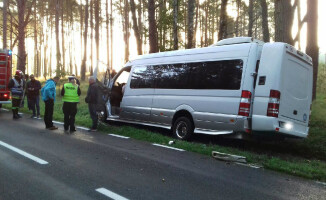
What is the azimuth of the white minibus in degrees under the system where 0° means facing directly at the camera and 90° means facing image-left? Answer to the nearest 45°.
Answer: approximately 135°

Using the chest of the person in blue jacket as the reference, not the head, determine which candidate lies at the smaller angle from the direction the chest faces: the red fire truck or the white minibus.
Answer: the white minibus

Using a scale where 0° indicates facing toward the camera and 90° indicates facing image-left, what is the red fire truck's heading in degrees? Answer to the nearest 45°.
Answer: approximately 180°

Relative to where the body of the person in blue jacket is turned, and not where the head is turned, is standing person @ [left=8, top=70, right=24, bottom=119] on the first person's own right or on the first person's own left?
on the first person's own left

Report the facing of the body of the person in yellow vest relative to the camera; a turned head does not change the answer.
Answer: away from the camera

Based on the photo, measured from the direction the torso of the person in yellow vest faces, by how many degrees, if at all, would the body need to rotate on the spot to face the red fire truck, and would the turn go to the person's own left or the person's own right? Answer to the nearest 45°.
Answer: approximately 45° to the person's own left

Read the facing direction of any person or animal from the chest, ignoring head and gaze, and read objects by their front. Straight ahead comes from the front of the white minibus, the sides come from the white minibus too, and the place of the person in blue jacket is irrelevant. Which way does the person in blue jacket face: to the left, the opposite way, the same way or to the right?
to the right

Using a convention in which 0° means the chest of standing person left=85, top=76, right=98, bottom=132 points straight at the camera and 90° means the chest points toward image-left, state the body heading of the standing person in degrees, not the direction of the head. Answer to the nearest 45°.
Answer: approximately 90°
